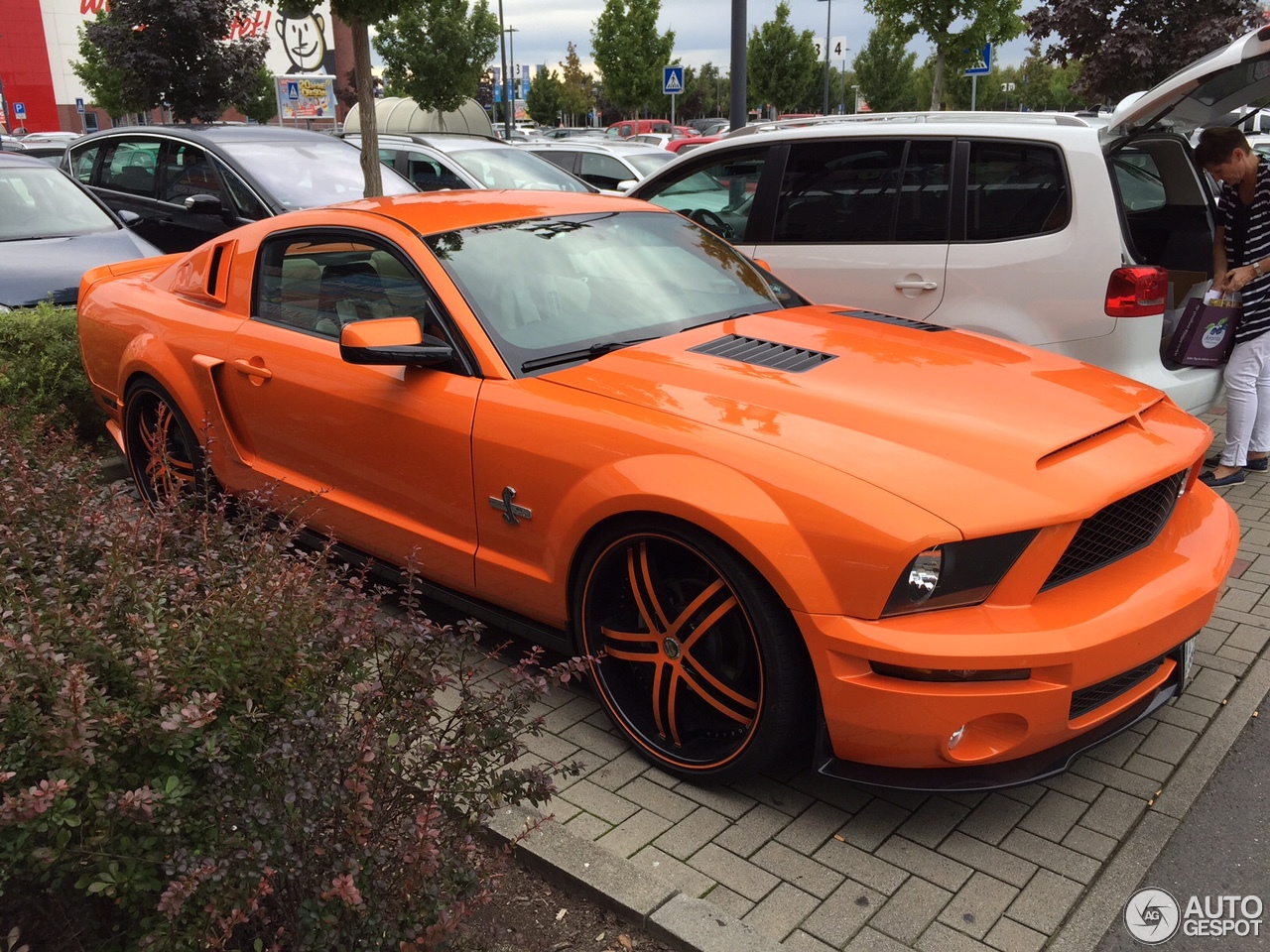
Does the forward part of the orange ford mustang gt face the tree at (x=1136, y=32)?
no

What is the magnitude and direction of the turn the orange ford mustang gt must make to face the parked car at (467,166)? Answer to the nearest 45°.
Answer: approximately 135° to its left

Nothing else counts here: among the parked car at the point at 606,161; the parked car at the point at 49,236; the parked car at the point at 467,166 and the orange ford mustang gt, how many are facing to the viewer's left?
0

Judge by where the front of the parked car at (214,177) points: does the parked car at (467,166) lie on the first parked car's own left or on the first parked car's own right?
on the first parked car's own left

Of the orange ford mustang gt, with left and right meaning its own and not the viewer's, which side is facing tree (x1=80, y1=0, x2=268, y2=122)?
back

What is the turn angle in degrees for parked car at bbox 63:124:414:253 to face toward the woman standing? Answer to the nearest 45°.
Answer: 0° — it already faces them

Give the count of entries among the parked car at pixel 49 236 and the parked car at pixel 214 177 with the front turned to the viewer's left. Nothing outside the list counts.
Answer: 0

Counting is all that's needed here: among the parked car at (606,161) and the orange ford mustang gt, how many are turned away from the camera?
0

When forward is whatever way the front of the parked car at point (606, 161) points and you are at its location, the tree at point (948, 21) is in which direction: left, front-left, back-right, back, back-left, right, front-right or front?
left

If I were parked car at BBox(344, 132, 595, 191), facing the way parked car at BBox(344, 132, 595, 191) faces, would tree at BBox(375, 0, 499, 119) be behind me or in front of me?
behind

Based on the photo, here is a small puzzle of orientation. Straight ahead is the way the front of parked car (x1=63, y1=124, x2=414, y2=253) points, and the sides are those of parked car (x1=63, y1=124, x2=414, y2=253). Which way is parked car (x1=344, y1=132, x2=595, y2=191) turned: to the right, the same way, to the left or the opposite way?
the same way

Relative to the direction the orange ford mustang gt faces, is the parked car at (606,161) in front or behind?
behind

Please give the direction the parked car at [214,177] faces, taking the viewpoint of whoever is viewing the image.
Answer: facing the viewer and to the right of the viewer

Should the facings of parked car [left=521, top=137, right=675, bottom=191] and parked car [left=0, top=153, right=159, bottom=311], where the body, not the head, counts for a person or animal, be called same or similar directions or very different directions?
same or similar directions

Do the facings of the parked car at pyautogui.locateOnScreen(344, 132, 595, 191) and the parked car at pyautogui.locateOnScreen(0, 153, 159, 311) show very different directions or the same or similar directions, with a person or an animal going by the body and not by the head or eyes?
same or similar directions
